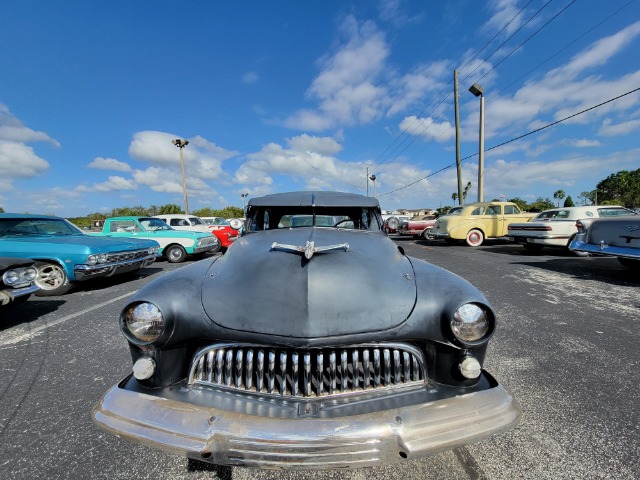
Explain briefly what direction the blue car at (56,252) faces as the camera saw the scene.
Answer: facing the viewer and to the right of the viewer

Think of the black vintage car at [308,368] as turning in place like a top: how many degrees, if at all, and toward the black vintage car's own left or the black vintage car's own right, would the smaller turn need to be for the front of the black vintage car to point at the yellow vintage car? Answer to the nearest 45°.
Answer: approximately 135° to the black vintage car's own left

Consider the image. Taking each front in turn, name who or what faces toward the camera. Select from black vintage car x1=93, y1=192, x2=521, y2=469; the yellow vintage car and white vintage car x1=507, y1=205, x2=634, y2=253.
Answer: the black vintage car

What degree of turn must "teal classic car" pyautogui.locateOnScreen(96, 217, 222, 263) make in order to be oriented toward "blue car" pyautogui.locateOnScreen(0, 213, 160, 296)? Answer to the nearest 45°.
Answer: approximately 90° to its right

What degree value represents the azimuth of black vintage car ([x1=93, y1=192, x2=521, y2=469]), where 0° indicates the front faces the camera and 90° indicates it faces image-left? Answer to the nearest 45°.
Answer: approximately 0°

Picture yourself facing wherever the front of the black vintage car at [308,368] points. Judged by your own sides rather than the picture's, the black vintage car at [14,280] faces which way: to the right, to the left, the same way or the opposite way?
to the left

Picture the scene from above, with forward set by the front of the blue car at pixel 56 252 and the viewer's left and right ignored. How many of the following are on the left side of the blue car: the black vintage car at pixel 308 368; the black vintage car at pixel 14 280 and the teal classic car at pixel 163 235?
1

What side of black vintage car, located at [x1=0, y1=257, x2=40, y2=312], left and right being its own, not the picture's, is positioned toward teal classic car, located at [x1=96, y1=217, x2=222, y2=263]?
left
